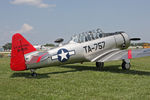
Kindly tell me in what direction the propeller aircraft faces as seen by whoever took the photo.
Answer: facing away from the viewer and to the right of the viewer
